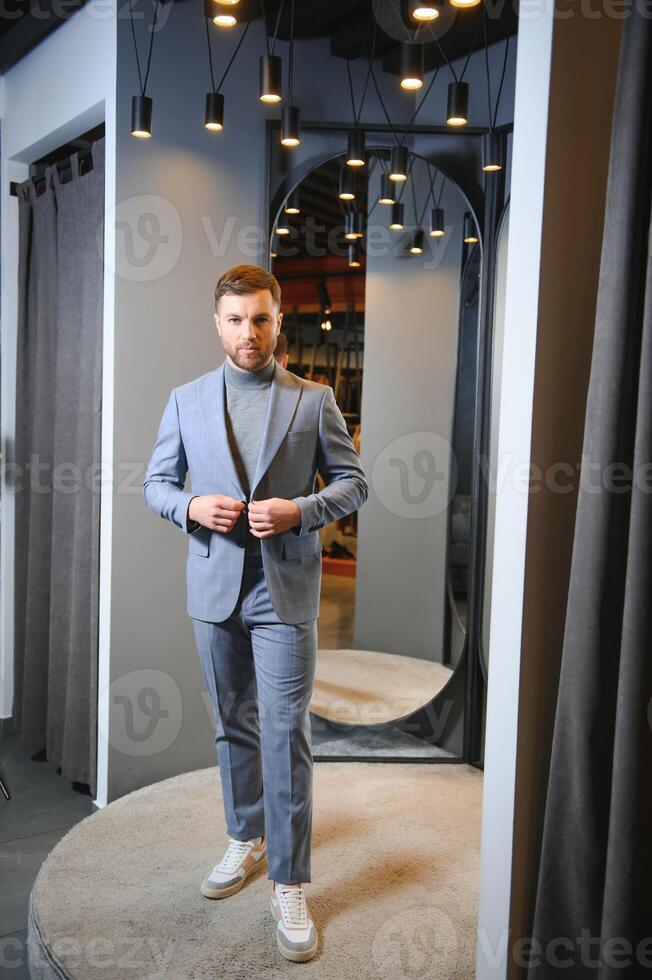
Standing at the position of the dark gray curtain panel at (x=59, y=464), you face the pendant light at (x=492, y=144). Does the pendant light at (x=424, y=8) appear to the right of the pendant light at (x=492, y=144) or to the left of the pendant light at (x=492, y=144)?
right

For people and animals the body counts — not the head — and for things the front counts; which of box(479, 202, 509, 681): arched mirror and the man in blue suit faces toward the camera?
the man in blue suit

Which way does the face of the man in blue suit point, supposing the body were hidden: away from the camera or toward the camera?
toward the camera

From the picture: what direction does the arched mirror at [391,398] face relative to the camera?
toward the camera

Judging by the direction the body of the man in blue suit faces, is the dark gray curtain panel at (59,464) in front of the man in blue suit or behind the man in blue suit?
behind

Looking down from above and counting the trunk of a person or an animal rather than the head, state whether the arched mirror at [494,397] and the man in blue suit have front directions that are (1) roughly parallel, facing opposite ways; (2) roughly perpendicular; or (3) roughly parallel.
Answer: roughly perpendicular

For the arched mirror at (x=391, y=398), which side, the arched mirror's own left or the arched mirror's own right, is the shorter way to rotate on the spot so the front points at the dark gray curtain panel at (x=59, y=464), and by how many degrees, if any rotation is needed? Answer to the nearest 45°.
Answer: approximately 90° to the arched mirror's own right

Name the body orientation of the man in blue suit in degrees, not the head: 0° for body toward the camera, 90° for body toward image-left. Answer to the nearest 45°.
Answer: approximately 0°

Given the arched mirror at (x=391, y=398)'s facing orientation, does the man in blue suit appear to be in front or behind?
in front

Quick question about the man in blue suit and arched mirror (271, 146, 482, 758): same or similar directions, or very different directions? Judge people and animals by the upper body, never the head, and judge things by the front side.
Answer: same or similar directions

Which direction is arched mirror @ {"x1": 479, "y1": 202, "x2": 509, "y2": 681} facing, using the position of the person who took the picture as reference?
facing to the left of the viewer

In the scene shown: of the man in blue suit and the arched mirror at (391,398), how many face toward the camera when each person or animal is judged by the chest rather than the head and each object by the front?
2
